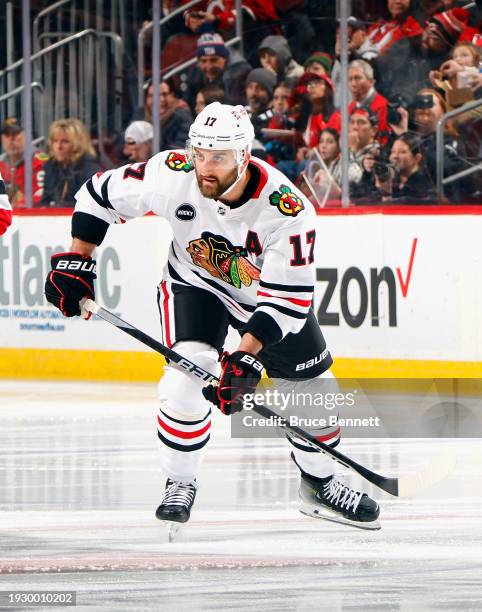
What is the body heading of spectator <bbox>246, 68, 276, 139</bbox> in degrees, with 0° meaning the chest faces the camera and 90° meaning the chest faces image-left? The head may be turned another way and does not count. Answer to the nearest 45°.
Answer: approximately 45°

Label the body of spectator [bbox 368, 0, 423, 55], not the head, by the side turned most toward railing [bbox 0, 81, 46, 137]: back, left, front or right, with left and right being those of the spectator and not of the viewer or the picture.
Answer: right

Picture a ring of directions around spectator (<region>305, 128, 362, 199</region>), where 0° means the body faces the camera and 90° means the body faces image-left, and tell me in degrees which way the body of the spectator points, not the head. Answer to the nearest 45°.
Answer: approximately 45°

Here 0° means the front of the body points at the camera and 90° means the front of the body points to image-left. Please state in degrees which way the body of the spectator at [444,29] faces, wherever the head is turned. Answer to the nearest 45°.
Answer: approximately 45°

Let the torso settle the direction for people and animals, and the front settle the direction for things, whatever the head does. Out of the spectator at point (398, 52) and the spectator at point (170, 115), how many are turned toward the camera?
2

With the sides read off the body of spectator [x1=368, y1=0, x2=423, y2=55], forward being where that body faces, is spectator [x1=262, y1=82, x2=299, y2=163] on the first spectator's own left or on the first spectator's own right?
on the first spectator's own right
